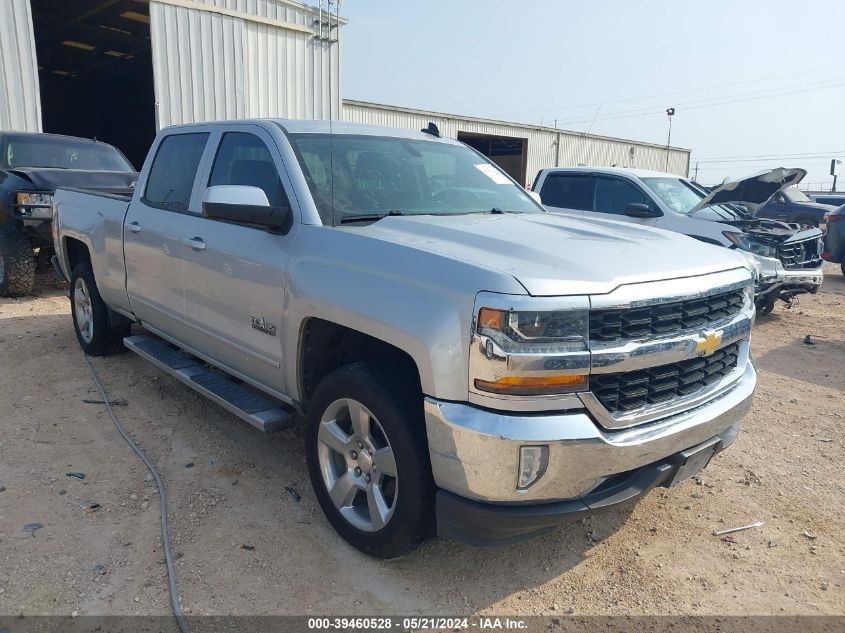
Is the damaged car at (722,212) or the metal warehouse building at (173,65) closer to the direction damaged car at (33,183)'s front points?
the damaged car

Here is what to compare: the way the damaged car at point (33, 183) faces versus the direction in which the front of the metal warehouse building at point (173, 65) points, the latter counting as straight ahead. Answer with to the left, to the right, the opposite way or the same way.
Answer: the same way

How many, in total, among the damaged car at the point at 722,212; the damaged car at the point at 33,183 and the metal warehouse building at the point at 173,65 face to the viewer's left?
0

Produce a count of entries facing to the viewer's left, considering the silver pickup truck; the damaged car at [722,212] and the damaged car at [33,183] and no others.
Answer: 0

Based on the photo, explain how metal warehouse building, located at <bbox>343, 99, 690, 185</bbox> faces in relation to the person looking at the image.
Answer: facing the viewer and to the right of the viewer

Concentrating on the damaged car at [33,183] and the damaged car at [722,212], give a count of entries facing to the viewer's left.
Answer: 0

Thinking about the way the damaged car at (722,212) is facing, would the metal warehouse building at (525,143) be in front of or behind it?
behind

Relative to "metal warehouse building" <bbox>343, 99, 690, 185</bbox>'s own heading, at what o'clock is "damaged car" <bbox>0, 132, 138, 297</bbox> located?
The damaged car is roughly at 2 o'clock from the metal warehouse building.

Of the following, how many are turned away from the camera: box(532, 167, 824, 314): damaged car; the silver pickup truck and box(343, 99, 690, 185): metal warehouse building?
0

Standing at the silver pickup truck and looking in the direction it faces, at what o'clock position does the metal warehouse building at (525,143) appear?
The metal warehouse building is roughly at 8 o'clock from the silver pickup truck.
